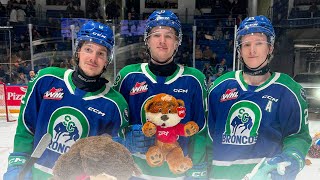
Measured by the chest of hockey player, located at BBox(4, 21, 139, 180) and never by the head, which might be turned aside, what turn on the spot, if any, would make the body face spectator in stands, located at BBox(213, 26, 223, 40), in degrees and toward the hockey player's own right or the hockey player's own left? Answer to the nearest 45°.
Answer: approximately 135° to the hockey player's own left

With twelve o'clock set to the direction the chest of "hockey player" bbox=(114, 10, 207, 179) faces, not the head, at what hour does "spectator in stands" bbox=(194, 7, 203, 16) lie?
The spectator in stands is roughly at 6 o'clock from the hockey player.

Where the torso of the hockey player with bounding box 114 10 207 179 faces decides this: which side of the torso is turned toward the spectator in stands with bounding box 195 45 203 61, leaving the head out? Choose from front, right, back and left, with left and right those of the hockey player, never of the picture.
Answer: back

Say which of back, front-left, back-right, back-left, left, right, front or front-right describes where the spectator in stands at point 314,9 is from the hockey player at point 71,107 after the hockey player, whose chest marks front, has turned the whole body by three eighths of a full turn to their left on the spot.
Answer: front

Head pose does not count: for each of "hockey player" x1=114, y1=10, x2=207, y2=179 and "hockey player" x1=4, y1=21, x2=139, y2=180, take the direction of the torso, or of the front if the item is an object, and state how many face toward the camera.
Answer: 2

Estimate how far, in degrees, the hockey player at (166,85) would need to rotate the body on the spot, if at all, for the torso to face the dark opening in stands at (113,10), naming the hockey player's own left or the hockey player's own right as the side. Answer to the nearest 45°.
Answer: approximately 180°

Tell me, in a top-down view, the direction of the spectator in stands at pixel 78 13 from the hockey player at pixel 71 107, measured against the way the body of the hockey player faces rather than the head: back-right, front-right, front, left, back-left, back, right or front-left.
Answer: back

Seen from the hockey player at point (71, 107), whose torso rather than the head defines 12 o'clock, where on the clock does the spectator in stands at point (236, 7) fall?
The spectator in stands is roughly at 7 o'clock from the hockey player.

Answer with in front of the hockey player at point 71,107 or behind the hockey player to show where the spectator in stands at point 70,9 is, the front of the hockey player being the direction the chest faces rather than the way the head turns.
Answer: behind

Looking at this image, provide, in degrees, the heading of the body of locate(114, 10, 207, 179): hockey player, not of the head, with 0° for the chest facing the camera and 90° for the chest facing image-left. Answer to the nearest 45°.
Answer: approximately 0°
